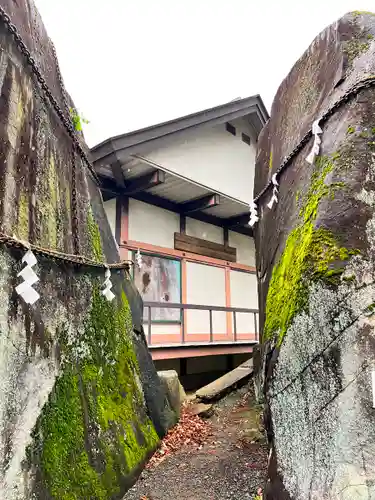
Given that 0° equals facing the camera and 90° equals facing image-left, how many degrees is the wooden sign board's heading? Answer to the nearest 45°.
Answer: approximately 315°

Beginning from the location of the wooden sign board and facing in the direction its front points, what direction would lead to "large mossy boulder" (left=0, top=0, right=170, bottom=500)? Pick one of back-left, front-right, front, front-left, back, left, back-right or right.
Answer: front-right
